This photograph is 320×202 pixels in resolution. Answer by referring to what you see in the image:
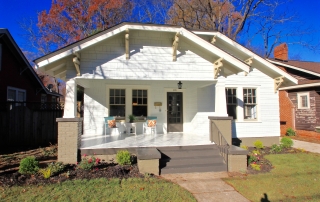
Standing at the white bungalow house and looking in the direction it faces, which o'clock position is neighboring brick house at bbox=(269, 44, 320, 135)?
The neighboring brick house is roughly at 8 o'clock from the white bungalow house.

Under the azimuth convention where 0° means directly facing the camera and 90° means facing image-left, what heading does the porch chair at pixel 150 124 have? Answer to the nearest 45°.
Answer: approximately 45°

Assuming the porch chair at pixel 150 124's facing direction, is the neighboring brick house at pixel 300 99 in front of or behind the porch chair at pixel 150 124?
behind

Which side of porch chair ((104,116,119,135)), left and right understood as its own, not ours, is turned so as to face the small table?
left

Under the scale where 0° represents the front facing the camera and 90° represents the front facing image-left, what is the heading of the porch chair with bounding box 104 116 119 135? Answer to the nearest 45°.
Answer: approximately 315°

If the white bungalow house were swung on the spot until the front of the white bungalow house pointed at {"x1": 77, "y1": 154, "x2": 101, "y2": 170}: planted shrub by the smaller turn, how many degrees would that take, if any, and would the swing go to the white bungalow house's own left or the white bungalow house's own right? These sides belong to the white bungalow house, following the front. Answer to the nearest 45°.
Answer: approximately 45° to the white bungalow house's own right
